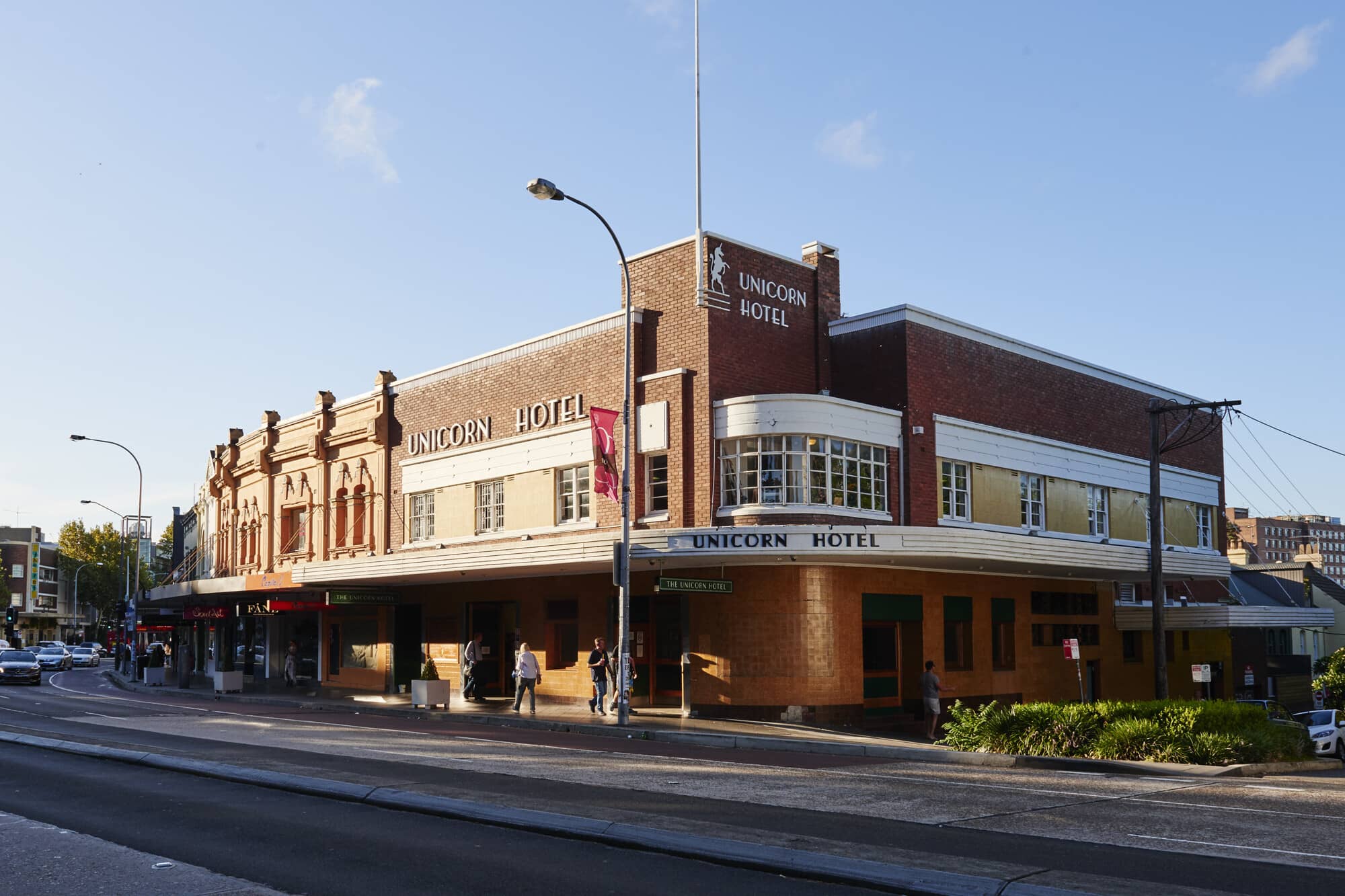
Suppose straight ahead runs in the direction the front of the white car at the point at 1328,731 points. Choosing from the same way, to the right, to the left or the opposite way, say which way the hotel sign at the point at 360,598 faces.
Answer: to the left

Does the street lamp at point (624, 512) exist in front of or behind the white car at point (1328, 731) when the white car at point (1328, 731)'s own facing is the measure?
in front

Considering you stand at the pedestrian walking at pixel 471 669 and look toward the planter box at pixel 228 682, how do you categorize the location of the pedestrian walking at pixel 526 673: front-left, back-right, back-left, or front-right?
back-left

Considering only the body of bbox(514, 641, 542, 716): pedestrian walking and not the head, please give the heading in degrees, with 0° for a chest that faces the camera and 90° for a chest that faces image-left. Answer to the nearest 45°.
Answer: approximately 135°

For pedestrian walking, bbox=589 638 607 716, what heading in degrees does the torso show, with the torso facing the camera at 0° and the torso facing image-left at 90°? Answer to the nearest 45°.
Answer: approximately 315°

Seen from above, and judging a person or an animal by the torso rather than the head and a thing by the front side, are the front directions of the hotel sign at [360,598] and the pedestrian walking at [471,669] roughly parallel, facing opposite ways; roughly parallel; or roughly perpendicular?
roughly perpendicular

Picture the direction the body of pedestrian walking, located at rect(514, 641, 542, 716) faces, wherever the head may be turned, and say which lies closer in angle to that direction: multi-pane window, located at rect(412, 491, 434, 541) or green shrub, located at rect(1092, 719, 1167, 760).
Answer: the multi-pane window
